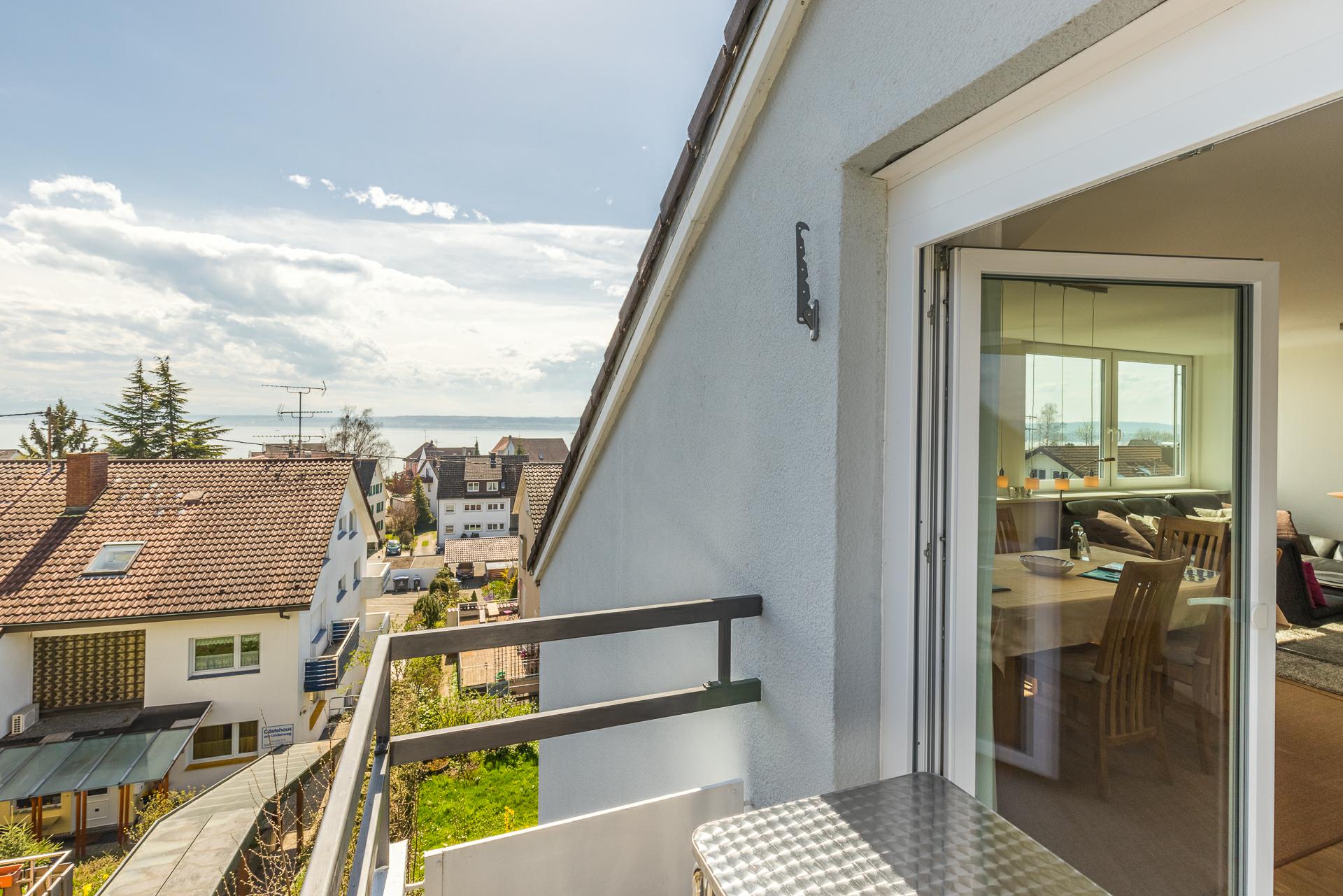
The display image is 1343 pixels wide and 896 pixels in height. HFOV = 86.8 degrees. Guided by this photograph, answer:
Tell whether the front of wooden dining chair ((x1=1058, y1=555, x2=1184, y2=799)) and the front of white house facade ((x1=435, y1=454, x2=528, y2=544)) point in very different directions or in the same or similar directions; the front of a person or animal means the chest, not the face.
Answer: very different directions

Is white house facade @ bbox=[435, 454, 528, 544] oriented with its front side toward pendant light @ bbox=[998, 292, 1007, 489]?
yes

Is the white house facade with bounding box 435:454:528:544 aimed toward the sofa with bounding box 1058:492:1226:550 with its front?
yes

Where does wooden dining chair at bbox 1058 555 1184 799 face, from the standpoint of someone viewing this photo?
facing away from the viewer and to the left of the viewer

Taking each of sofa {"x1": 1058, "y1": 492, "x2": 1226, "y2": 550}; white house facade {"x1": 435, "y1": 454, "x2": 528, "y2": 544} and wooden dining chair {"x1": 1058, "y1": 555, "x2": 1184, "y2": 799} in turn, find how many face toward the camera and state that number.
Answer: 2

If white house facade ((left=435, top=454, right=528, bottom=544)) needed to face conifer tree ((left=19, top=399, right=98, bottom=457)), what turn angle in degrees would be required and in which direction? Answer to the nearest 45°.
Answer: approximately 90° to its right

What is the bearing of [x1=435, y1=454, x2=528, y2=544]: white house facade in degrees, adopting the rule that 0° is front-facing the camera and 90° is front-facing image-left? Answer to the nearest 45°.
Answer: approximately 0°
